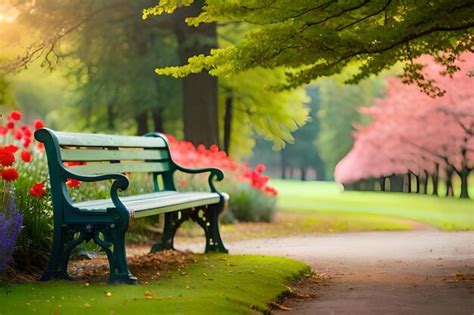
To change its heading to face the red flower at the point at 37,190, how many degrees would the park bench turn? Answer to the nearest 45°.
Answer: approximately 180°

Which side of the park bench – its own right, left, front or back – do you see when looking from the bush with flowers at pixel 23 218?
back

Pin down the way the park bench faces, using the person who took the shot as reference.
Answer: facing the viewer and to the right of the viewer

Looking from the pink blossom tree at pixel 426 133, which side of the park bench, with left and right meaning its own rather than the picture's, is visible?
left

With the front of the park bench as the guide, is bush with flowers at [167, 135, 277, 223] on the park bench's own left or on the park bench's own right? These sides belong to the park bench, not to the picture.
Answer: on the park bench's own left
